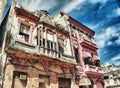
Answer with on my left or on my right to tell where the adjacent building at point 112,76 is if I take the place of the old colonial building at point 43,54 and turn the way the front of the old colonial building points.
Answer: on my left

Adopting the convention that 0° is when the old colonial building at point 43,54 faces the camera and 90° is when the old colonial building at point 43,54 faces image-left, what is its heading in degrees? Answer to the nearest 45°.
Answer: approximately 315°
